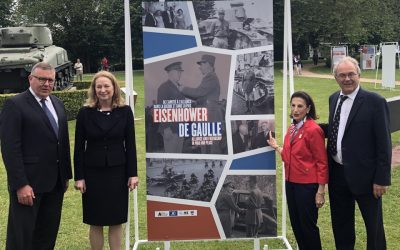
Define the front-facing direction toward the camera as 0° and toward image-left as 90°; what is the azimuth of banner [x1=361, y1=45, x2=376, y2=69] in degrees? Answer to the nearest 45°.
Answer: approximately 0°

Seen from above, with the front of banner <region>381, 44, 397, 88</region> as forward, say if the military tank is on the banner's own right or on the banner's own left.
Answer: on the banner's own right

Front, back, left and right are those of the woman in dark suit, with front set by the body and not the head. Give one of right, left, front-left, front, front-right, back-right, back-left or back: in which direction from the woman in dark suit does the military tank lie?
back

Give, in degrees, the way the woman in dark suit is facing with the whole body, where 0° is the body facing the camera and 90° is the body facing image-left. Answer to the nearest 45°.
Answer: approximately 0°

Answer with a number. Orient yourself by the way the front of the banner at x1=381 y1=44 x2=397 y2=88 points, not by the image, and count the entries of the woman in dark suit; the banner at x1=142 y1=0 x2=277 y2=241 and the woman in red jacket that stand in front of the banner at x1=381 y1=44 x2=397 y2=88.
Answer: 3

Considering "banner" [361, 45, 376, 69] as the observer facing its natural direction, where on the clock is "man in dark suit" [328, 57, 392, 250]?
The man in dark suit is roughly at 12 o'clock from the banner.

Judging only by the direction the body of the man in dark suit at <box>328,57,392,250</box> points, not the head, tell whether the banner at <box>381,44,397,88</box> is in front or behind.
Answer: behind

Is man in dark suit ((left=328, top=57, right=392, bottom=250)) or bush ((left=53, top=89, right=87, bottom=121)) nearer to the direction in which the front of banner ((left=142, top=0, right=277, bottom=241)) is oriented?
the man in dark suit

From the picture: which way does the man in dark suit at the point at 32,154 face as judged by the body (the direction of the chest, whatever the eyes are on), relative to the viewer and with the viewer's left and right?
facing the viewer and to the right of the viewer

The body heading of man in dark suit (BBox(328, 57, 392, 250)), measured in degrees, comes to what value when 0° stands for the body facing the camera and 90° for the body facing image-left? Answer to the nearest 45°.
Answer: approximately 45°

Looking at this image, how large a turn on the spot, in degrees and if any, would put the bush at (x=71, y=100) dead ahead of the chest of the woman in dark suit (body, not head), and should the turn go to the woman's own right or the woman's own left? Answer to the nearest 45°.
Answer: approximately 180°

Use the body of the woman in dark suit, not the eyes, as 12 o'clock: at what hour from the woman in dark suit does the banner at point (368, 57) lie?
The banner is roughly at 7 o'clock from the woman in dark suit.
